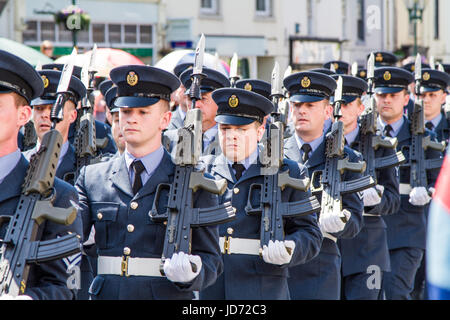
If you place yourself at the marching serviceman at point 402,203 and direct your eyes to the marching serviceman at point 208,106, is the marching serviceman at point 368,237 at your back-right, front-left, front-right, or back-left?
front-left

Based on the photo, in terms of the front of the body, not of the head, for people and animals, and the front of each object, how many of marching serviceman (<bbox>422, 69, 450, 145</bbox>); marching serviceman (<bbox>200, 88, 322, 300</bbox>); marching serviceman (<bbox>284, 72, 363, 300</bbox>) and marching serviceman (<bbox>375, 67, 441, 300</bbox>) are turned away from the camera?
0

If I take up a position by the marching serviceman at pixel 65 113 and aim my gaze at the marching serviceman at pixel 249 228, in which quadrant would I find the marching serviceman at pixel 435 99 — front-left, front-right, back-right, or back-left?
front-left

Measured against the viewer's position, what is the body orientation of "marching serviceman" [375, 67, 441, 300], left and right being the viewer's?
facing the viewer and to the left of the viewer

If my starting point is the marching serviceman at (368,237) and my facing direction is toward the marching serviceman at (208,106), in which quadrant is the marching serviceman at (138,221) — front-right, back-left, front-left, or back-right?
front-left

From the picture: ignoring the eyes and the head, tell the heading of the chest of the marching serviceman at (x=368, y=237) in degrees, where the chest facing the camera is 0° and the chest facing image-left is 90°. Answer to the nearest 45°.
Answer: approximately 45°

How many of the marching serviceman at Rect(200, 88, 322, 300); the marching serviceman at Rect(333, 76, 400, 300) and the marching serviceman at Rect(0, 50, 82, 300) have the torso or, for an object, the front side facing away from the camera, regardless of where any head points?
0

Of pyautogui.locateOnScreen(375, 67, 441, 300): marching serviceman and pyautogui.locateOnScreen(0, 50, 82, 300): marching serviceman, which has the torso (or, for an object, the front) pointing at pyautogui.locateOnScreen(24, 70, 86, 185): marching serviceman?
pyautogui.locateOnScreen(375, 67, 441, 300): marching serviceman

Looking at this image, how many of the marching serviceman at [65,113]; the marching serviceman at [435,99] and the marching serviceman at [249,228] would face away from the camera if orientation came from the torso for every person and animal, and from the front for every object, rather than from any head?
0

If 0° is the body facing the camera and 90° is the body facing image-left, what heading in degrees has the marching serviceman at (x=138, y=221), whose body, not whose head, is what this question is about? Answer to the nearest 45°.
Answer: approximately 45°

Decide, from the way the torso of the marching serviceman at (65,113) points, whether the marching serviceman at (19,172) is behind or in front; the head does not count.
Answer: in front

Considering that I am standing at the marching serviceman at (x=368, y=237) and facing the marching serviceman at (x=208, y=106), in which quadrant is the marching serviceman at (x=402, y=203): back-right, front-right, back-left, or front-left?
back-right
